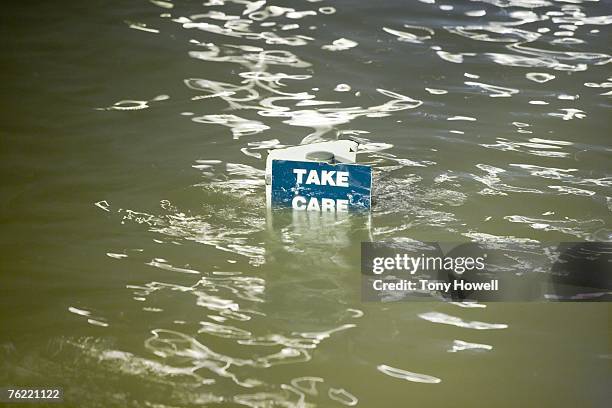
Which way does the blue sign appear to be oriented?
toward the camera
